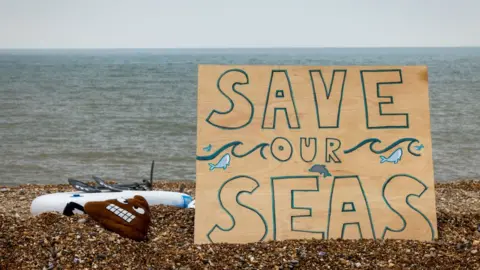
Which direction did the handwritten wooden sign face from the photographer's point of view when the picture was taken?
facing the viewer

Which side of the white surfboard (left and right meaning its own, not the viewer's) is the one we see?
left

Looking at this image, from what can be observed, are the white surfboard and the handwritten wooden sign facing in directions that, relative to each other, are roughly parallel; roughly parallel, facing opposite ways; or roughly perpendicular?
roughly perpendicular

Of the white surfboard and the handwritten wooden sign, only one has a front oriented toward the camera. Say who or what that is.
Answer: the handwritten wooden sign

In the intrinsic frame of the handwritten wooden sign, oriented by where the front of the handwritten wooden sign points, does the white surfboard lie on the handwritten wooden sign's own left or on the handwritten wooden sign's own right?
on the handwritten wooden sign's own right

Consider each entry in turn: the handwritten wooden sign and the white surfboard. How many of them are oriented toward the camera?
1
